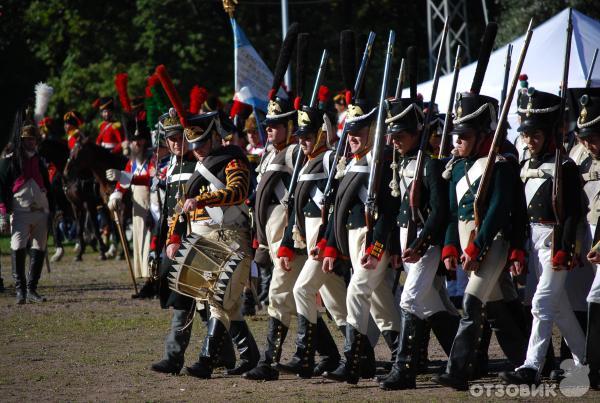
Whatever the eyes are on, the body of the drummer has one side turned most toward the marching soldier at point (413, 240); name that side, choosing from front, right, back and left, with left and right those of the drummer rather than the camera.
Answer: left

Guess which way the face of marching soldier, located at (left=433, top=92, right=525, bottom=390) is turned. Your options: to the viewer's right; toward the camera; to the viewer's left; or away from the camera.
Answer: to the viewer's left

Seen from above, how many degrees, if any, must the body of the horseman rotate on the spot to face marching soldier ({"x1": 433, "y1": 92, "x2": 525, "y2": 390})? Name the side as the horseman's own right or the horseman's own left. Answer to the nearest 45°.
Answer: approximately 45° to the horseman's own left

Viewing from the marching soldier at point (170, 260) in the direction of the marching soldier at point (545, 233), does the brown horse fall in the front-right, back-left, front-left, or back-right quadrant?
back-left

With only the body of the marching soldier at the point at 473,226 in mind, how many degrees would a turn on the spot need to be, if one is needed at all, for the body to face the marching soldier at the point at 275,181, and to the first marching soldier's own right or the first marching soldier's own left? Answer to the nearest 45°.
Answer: approximately 90° to the first marching soldier's own right

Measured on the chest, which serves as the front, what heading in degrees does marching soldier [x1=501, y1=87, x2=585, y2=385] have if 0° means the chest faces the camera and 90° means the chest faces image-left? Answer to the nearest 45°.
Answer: approximately 45°

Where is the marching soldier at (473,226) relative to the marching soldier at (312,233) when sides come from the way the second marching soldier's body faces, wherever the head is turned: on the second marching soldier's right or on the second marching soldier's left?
on the second marching soldier's left

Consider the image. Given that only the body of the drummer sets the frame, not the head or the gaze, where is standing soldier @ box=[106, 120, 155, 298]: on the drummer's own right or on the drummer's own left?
on the drummer's own right

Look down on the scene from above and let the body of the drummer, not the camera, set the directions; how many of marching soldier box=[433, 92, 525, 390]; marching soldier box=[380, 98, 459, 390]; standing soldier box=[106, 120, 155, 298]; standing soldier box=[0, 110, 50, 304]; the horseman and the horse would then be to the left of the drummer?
2

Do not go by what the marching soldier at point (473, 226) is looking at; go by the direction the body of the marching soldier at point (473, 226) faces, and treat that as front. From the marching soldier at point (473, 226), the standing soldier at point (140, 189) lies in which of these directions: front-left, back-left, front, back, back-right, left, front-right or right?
right

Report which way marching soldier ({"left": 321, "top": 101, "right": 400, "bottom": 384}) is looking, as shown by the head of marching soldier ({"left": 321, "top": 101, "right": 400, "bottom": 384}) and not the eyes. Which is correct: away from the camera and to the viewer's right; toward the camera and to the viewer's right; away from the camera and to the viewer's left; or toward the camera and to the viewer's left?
toward the camera and to the viewer's left

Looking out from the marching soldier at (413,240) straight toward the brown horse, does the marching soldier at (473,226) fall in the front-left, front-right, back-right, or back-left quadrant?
back-right

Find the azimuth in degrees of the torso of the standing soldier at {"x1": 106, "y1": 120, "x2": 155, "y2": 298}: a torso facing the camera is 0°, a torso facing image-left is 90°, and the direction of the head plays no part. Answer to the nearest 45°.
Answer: approximately 45°

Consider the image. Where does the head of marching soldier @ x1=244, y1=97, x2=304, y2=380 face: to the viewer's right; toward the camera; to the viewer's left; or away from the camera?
to the viewer's left

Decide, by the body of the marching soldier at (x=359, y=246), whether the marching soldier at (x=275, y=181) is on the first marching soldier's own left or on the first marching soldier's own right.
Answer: on the first marching soldier's own right
